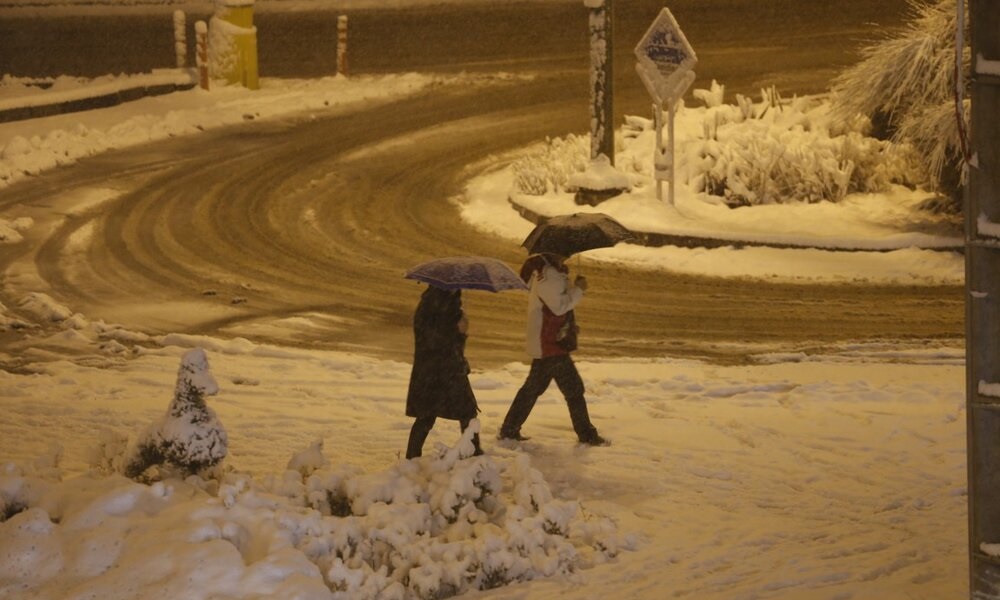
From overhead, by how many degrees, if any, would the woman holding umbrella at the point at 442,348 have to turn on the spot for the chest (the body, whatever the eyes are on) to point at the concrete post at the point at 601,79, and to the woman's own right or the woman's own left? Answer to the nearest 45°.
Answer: approximately 90° to the woman's own left

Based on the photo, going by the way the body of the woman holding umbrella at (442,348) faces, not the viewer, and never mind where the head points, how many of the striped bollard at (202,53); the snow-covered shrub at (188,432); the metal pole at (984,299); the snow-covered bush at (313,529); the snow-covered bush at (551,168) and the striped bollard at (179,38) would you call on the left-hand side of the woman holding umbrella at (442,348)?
3

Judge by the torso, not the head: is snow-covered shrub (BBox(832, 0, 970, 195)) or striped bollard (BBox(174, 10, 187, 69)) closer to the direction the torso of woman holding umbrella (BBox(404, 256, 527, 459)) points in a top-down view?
the snow-covered shrub

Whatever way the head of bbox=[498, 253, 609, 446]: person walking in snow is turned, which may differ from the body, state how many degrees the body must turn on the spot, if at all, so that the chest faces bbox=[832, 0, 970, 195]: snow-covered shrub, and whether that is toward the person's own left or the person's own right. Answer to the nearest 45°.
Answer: approximately 45° to the person's own left

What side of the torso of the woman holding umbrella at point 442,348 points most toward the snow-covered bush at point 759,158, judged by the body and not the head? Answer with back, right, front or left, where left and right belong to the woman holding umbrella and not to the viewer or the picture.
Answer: left

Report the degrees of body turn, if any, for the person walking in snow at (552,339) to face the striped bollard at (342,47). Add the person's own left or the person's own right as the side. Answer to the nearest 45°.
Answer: approximately 90° to the person's own left

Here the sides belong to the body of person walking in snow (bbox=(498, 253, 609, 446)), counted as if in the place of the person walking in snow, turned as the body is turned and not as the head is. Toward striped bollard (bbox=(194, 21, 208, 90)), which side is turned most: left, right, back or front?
left

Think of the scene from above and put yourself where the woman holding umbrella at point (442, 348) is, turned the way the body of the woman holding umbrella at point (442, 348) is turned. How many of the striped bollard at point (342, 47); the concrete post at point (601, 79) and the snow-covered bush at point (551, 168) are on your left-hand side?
3

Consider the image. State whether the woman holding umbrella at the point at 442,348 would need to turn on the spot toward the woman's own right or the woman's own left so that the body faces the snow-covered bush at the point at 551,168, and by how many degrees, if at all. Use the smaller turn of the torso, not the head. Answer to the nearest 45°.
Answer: approximately 90° to the woman's own left

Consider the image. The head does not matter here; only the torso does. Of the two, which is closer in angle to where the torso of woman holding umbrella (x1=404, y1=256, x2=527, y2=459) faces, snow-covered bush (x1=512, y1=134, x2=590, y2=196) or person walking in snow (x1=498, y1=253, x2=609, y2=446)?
the person walking in snow
